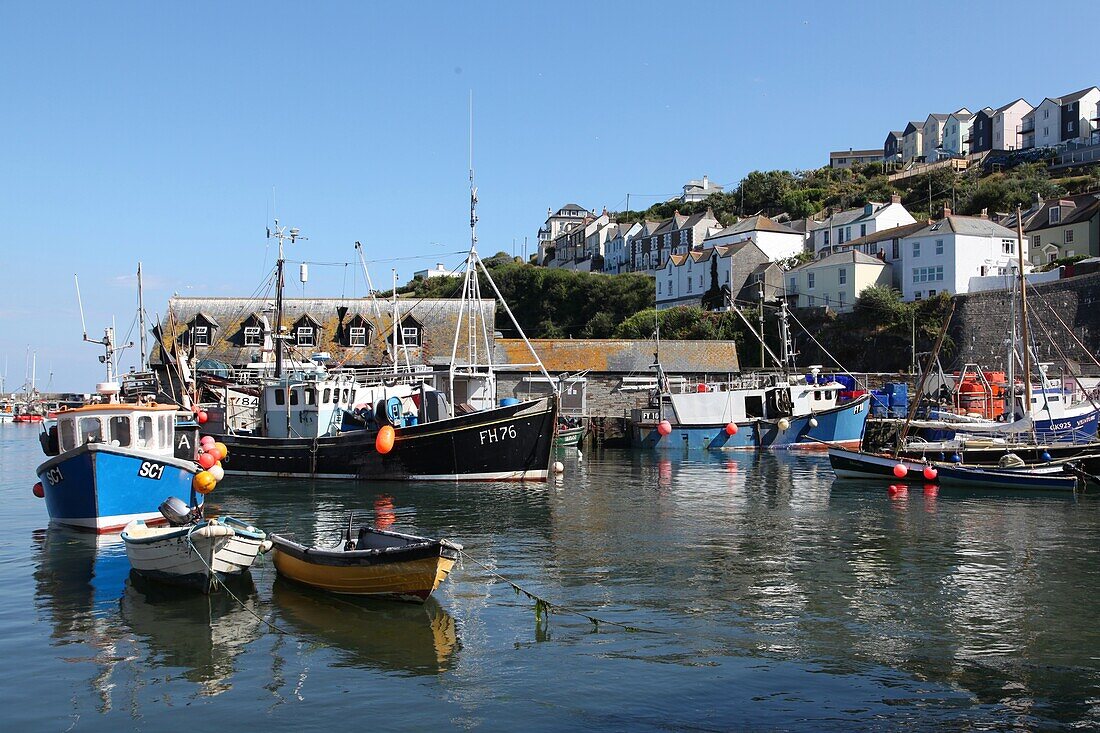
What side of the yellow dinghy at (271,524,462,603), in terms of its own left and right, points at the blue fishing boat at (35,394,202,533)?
back

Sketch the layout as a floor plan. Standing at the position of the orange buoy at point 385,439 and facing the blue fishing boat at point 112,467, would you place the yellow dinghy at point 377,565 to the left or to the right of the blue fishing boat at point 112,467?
left

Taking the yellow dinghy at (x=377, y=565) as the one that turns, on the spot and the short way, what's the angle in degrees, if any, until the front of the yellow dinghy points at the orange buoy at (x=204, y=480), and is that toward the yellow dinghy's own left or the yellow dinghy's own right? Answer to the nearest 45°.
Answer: approximately 180°

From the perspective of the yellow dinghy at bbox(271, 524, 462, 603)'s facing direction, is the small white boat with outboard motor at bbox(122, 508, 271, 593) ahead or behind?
behind

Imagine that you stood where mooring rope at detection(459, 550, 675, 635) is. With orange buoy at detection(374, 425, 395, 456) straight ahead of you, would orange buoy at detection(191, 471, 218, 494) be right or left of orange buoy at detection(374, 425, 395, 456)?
left

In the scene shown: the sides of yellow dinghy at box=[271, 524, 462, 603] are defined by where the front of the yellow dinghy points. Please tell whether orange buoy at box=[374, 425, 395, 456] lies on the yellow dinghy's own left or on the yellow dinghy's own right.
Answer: on the yellow dinghy's own left

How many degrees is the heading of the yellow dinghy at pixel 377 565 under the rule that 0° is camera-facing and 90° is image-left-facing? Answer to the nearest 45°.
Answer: approximately 315°
